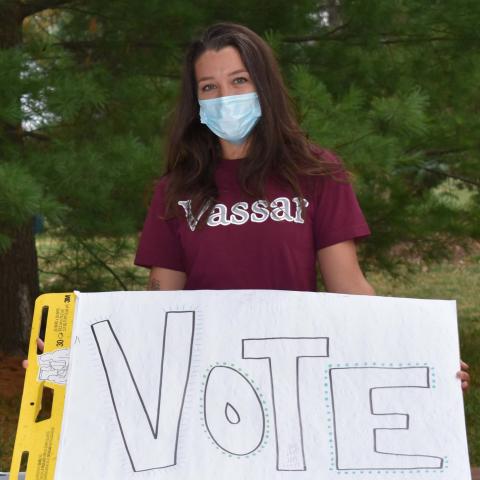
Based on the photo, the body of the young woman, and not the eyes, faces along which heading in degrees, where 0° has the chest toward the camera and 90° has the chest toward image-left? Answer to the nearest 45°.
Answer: approximately 0°
